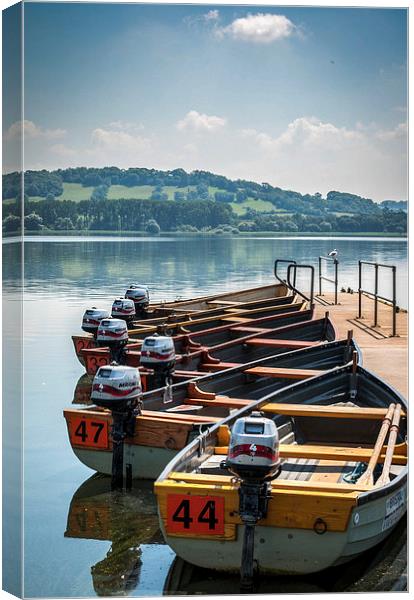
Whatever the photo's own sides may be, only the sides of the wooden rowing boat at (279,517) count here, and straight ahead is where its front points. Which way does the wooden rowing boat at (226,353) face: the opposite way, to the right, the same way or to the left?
the same way

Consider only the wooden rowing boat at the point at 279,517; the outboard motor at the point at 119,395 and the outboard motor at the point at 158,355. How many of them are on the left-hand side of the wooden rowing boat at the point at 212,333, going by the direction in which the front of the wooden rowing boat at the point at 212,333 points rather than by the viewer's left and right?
0

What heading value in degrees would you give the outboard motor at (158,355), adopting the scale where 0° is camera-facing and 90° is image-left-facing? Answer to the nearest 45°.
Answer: approximately 225°

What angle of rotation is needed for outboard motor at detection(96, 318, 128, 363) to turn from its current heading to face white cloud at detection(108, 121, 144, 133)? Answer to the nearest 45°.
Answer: approximately 45° to its left

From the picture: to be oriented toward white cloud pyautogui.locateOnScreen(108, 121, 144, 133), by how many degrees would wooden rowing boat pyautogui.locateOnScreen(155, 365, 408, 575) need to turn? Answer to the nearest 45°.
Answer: approximately 45° to its left

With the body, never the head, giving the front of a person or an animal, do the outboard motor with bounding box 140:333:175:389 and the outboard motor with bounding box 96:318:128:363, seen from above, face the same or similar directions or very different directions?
same or similar directions

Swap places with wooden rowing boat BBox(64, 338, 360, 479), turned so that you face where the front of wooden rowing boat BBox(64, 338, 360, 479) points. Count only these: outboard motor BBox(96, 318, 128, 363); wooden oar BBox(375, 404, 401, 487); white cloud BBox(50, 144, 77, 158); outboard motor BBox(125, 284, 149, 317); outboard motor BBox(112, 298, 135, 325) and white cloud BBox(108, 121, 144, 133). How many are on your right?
1

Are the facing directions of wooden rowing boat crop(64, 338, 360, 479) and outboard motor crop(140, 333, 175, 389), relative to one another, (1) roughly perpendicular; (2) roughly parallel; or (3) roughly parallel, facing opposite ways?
roughly parallel

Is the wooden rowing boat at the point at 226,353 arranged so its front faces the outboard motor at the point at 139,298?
no

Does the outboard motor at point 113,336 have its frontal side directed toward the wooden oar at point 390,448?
no

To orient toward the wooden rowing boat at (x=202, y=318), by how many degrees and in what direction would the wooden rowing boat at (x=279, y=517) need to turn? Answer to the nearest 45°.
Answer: approximately 45° to its left

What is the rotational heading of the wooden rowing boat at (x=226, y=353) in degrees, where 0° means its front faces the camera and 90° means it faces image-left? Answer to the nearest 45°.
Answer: approximately 225°

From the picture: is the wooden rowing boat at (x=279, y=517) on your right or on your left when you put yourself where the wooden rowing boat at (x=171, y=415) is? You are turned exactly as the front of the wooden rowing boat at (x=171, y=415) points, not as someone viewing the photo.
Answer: on your right

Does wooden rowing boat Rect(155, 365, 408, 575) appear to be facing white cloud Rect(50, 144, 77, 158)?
no

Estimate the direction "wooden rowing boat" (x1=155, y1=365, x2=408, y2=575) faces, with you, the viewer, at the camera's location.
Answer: facing away from the viewer and to the right of the viewer

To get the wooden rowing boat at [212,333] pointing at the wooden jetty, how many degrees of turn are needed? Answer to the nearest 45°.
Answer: approximately 45° to its right

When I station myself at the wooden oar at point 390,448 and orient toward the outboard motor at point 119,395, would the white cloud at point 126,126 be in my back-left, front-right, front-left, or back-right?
front-right

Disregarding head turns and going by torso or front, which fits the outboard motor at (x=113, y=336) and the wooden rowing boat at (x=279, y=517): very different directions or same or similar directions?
same or similar directions

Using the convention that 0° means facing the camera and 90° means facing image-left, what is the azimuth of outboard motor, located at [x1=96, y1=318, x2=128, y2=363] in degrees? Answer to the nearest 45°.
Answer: approximately 225°

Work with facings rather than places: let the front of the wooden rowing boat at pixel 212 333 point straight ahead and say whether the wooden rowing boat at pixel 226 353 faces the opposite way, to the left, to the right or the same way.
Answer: the same way

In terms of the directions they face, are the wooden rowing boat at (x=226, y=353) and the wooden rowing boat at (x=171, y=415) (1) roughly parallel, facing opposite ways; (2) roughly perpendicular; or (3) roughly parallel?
roughly parallel

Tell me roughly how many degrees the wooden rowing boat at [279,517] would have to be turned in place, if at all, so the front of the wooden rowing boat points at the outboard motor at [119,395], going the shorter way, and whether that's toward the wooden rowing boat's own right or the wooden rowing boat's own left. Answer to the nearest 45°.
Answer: approximately 90° to the wooden rowing boat's own left
